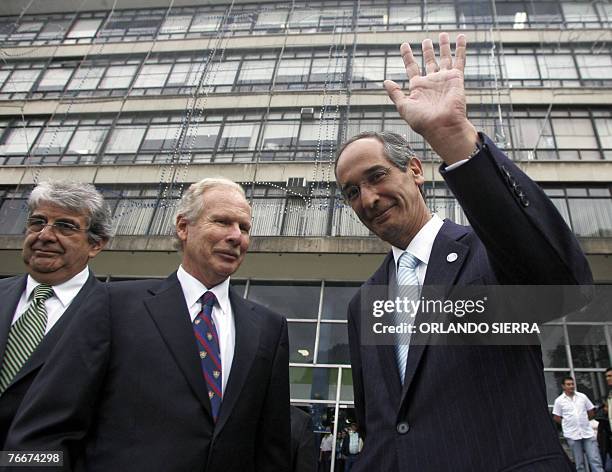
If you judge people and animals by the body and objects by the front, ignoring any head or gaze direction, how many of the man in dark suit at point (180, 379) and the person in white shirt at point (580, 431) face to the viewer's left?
0

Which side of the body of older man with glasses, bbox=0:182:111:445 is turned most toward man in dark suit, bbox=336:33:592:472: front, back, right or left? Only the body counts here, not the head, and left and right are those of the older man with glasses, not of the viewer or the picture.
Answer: left

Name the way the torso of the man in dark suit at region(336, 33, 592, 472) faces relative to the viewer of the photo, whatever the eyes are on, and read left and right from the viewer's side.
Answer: facing the viewer and to the left of the viewer

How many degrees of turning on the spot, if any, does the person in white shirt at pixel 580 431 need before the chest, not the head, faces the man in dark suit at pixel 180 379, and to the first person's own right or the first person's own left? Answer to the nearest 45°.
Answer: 0° — they already face them

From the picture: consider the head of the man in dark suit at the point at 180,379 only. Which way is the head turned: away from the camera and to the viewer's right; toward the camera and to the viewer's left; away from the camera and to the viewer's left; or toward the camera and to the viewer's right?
toward the camera and to the viewer's right

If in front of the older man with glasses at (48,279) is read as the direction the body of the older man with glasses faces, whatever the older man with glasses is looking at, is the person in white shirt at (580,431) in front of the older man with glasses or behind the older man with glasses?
behind

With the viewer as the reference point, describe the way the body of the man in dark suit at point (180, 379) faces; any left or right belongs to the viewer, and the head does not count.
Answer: facing the viewer and to the right of the viewer

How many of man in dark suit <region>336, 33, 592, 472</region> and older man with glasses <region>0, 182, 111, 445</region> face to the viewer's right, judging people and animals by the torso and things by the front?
0

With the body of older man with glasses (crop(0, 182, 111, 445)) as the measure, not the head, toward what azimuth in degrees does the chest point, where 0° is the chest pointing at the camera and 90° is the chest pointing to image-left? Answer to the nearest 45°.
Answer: approximately 45°
